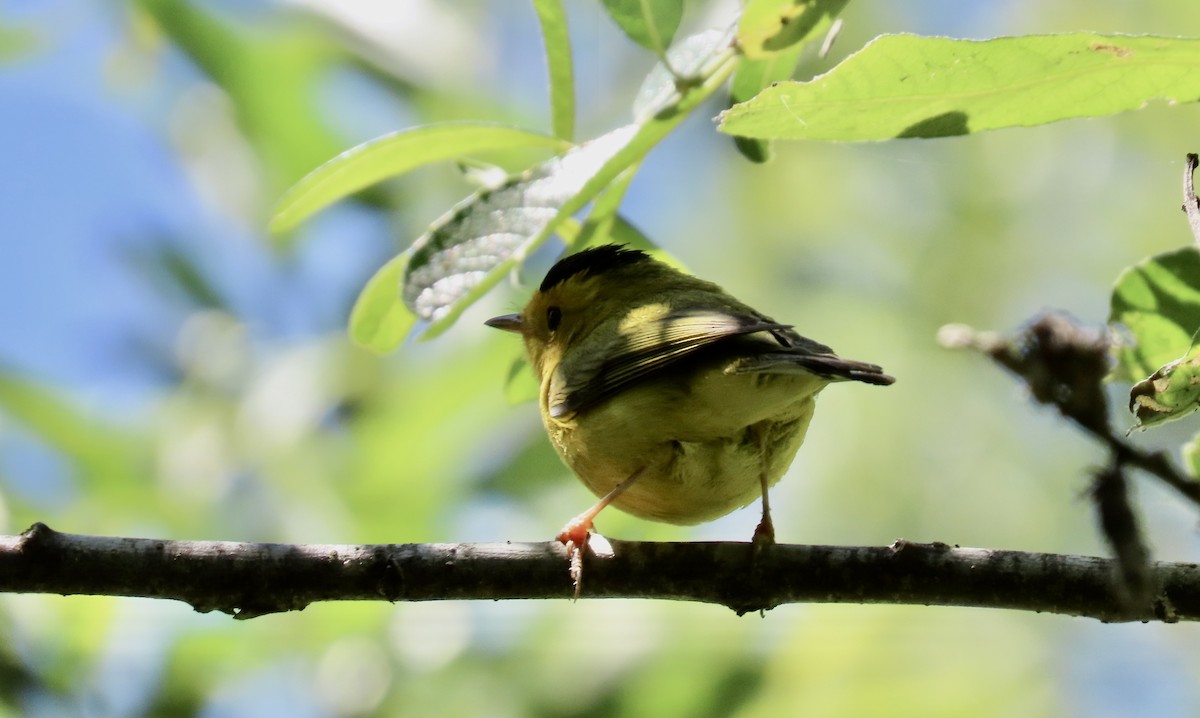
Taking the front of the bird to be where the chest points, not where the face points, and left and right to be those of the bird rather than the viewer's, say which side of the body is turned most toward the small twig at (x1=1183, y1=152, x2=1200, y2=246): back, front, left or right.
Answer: back

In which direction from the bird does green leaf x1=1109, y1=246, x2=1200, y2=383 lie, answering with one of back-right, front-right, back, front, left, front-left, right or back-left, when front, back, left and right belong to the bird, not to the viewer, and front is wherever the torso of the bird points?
back

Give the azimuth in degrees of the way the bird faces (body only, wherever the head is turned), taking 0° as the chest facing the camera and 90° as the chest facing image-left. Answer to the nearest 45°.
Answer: approximately 135°

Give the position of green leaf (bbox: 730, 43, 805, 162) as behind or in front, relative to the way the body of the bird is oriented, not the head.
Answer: behind
